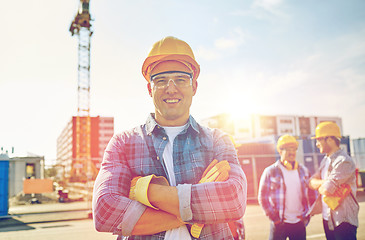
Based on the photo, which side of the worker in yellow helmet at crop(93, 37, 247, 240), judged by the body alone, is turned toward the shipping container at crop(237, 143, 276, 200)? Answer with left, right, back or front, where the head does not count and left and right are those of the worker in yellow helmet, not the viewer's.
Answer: back

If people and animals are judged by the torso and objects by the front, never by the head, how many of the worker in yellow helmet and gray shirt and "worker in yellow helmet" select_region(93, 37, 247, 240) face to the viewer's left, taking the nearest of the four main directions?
1

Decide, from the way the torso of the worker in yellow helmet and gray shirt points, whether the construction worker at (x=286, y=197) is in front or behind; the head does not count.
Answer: in front

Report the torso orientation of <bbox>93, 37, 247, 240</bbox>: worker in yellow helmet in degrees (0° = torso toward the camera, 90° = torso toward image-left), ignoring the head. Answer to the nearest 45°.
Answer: approximately 0°

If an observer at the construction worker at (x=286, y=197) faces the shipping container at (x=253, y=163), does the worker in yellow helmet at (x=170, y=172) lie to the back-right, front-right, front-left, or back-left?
back-left

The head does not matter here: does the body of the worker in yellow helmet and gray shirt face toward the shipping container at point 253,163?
no

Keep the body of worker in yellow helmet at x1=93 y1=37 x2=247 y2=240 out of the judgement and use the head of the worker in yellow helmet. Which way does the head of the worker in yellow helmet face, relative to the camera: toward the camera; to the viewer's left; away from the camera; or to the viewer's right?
toward the camera

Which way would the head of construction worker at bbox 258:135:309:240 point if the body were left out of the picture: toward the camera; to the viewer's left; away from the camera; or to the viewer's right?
toward the camera

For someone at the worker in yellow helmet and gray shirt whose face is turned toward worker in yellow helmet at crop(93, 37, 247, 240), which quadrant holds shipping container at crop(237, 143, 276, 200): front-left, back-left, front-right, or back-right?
back-right

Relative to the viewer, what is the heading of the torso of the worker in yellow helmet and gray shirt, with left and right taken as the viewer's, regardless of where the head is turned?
facing to the left of the viewer

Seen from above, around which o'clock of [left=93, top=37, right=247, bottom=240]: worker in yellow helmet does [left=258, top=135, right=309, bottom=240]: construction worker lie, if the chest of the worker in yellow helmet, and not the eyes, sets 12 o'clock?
The construction worker is roughly at 7 o'clock from the worker in yellow helmet.

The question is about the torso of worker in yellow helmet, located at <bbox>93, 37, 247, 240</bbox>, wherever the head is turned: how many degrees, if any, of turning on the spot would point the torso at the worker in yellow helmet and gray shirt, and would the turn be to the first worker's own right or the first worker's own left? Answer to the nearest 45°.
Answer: approximately 135° to the first worker's own left
